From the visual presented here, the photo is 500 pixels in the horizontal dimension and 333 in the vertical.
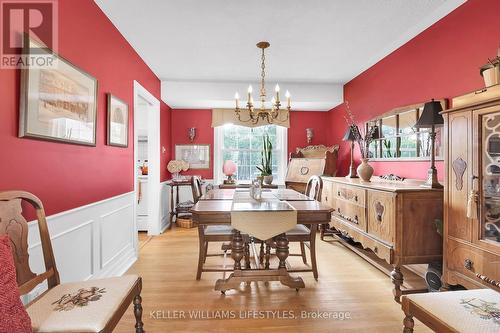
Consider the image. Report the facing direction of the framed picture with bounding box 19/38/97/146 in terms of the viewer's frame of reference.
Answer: facing the viewer and to the right of the viewer

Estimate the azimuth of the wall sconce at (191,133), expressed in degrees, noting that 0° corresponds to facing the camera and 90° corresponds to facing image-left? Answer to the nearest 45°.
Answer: approximately 0°

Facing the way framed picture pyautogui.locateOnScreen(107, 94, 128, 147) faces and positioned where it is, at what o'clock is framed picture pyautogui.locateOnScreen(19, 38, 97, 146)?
framed picture pyautogui.locateOnScreen(19, 38, 97, 146) is roughly at 2 o'clock from framed picture pyautogui.locateOnScreen(107, 94, 128, 147).

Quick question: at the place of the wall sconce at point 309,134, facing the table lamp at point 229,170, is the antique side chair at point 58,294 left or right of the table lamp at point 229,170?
left

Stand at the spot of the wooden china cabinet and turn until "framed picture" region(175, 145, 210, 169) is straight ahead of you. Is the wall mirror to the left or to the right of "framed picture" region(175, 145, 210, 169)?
right

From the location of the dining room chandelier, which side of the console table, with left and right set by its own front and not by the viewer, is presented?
front

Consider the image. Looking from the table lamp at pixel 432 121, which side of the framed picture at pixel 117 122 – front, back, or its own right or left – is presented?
front

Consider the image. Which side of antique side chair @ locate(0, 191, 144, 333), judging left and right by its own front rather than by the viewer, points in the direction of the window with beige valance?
left

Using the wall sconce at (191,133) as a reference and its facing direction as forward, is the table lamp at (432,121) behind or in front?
in front

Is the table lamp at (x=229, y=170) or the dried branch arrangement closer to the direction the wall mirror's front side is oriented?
the table lamp

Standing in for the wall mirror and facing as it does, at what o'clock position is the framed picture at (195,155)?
The framed picture is roughly at 2 o'clock from the wall mirror.

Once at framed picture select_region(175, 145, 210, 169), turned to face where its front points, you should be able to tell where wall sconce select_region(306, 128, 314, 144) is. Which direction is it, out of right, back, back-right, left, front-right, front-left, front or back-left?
left

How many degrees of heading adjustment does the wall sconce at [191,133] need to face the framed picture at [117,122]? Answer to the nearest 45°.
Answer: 0° — it already faces it

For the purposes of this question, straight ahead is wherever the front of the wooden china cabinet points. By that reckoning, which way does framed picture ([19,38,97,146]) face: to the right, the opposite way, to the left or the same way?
the opposite way

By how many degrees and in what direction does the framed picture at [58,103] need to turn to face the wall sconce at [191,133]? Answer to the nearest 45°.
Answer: approximately 90° to its left
